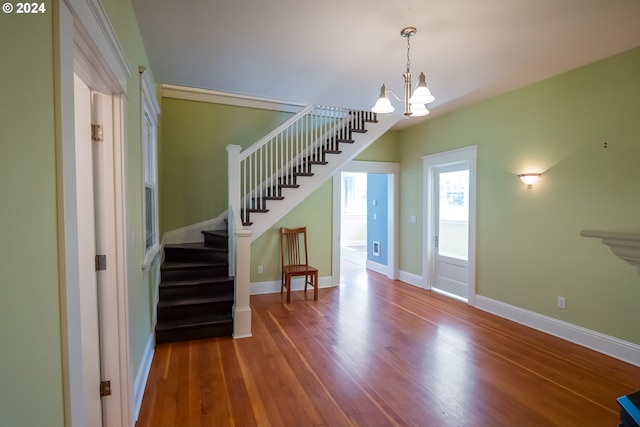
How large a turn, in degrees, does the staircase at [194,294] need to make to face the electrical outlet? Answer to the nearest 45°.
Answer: approximately 45° to its left

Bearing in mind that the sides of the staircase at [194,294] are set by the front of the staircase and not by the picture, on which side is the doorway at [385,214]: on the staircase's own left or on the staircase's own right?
on the staircase's own left

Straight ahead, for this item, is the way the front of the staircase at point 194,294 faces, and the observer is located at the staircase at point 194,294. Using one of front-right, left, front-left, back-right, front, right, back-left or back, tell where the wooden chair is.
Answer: back-left

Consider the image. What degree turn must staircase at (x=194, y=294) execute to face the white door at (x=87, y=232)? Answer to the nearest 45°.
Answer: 0° — it already faces it

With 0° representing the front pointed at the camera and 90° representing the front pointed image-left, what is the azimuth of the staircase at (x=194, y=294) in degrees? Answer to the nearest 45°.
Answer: approximately 0°
